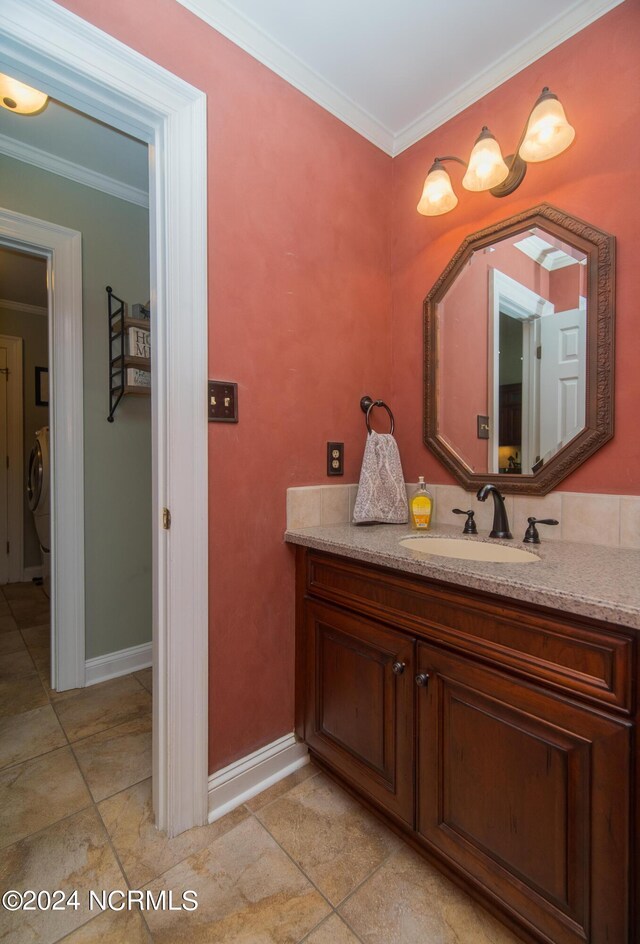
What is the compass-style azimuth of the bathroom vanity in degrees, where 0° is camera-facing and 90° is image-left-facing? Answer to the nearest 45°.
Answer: approximately 45°

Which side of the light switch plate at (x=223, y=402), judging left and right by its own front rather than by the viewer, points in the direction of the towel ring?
left

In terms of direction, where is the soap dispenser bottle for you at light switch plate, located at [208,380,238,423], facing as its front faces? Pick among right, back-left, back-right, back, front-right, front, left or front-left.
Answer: front-left

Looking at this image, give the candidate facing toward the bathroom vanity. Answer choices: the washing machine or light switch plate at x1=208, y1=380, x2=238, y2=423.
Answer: the light switch plate

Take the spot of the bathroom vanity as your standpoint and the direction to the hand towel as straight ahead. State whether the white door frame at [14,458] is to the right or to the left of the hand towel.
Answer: left

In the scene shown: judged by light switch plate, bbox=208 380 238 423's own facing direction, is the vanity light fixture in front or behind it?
in front

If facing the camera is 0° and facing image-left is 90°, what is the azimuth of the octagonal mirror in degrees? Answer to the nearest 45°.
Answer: approximately 45°

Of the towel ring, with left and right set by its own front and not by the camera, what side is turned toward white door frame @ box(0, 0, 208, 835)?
right

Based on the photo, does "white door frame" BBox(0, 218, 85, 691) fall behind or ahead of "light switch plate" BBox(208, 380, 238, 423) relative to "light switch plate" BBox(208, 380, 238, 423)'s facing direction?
behind

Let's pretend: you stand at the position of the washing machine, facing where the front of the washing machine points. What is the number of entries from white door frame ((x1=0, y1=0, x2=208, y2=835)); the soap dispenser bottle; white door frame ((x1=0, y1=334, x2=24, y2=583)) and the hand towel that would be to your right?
1
